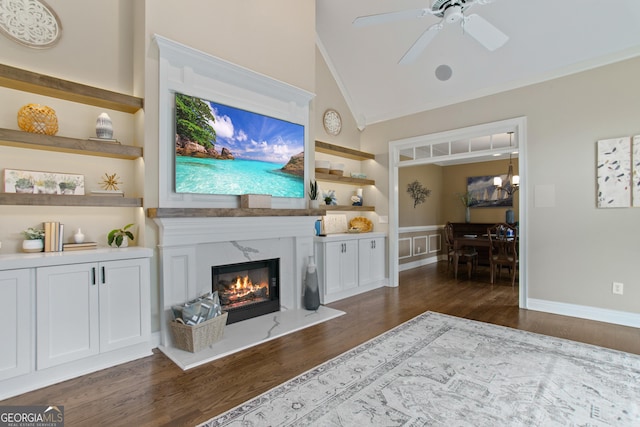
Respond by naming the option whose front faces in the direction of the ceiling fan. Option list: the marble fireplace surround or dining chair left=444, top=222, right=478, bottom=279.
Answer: the marble fireplace surround

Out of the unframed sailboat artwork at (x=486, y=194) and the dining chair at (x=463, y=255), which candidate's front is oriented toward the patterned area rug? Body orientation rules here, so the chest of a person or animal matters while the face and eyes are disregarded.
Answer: the unframed sailboat artwork

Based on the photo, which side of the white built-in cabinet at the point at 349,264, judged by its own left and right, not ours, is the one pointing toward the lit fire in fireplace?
right

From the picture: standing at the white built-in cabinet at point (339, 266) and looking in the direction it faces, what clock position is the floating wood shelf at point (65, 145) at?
The floating wood shelf is roughly at 3 o'clock from the white built-in cabinet.

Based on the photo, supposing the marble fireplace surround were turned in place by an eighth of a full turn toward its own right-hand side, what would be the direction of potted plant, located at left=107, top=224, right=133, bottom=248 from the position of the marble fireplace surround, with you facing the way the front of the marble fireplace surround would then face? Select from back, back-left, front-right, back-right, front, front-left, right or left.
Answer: right

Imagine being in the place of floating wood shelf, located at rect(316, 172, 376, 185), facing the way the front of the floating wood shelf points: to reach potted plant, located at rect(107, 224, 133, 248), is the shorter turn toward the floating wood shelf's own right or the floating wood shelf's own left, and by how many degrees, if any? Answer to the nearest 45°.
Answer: approximately 90° to the floating wood shelf's own right

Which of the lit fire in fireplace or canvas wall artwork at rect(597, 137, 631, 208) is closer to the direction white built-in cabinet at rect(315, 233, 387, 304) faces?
the canvas wall artwork

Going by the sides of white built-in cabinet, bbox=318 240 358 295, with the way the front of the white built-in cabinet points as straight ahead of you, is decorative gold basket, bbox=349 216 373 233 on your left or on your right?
on your left

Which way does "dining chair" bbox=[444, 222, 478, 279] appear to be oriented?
to the viewer's right

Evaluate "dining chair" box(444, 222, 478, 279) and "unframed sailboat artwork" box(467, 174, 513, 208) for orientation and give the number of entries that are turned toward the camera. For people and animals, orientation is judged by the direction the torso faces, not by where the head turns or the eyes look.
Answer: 1
